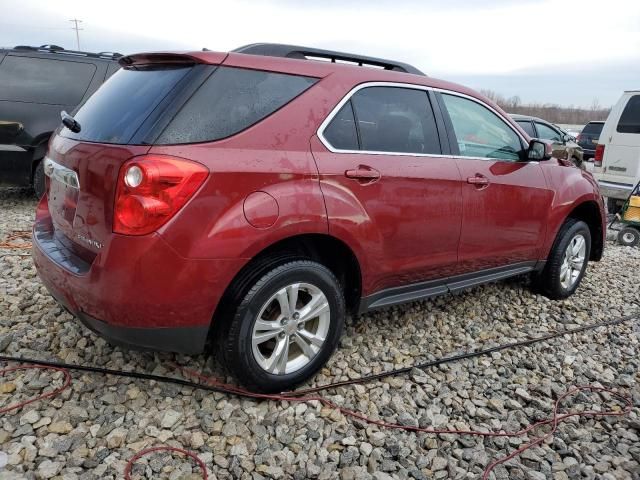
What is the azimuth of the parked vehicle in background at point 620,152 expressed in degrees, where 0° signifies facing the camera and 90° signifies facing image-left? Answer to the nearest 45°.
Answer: approximately 180°

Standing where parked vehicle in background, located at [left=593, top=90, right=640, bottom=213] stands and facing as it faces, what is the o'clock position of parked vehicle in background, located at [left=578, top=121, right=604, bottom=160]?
parked vehicle in background, located at [left=578, top=121, right=604, bottom=160] is roughly at 12 o'clock from parked vehicle in background, located at [left=593, top=90, right=640, bottom=213].

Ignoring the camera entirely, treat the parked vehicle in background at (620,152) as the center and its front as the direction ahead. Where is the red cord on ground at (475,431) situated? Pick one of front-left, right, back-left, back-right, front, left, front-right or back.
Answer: back

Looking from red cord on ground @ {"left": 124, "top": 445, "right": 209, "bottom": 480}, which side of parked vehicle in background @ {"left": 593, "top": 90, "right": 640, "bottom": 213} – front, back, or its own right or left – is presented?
back

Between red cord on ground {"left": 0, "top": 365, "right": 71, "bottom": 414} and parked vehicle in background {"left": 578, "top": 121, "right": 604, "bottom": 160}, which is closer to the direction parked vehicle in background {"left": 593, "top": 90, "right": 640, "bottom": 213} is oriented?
the parked vehicle in background

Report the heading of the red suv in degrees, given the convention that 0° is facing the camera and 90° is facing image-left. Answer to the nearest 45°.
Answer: approximately 225°

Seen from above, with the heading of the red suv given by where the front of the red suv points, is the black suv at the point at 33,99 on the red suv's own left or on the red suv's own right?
on the red suv's own left

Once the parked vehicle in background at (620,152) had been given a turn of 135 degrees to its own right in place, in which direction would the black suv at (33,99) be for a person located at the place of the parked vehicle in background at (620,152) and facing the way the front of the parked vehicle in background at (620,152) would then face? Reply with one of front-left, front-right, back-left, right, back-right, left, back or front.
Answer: right
